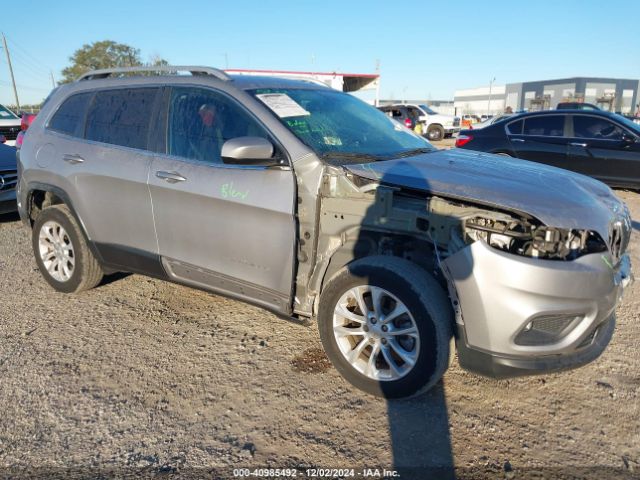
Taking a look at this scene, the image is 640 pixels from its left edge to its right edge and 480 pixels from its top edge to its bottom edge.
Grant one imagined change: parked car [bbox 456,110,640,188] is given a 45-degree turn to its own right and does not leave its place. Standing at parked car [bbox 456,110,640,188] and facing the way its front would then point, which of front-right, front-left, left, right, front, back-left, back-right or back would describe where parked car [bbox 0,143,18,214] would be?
right

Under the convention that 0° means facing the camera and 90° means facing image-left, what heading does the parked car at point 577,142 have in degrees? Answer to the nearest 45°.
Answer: approximately 270°

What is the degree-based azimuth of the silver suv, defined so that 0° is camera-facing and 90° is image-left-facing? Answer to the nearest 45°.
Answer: approximately 315°

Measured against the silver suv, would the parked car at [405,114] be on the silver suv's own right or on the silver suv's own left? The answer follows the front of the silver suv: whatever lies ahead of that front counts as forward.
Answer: on the silver suv's own left

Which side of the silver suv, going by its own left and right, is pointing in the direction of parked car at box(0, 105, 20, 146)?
back

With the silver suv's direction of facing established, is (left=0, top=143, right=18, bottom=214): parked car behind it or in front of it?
behind

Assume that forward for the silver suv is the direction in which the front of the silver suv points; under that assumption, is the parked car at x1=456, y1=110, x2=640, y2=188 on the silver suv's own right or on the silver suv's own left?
on the silver suv's own left

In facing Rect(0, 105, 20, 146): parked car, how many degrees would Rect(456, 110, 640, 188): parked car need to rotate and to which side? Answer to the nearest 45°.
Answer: approximately 180°
